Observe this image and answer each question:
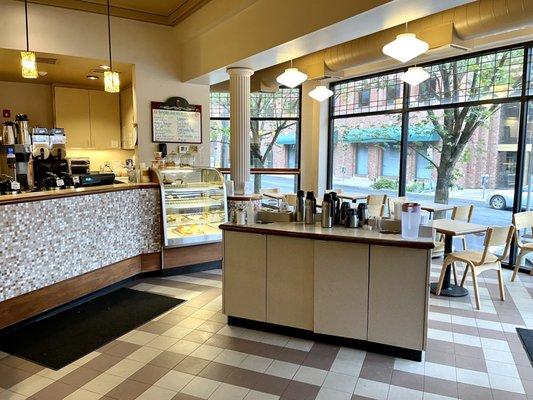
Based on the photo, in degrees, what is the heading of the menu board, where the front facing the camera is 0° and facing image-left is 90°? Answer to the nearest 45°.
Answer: approximately 0°

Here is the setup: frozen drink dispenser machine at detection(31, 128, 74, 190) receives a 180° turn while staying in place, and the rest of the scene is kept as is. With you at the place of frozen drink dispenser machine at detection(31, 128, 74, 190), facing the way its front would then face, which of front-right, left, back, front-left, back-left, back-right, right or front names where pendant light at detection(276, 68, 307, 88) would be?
back-right

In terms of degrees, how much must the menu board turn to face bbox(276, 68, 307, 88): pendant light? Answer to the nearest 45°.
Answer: approximately 45° to its left

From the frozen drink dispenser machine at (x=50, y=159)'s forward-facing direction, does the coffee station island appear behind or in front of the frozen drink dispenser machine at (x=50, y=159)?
in front

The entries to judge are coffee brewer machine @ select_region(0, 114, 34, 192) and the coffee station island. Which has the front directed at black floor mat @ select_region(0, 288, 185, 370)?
the coffee brewer machine

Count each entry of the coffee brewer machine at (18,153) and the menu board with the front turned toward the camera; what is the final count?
2

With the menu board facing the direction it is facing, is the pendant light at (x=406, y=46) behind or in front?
in front

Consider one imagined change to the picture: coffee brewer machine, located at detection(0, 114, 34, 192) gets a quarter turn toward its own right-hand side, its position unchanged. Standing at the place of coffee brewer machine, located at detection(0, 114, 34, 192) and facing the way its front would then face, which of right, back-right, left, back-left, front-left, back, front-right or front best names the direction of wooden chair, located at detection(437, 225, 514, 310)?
back-left

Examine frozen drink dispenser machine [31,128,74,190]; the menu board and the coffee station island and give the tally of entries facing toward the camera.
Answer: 3

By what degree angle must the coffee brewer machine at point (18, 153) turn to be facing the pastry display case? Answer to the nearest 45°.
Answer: approximately 45° to its left

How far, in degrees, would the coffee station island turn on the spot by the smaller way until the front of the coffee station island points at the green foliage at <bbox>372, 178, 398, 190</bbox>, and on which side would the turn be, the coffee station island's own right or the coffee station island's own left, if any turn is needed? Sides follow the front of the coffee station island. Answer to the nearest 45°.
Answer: approximately 180°
